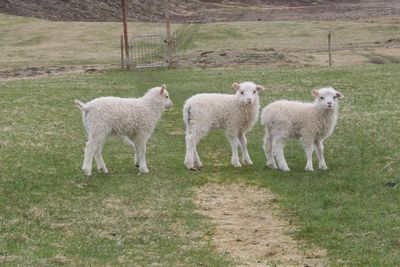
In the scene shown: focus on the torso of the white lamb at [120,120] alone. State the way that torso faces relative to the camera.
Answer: to the viewer's right

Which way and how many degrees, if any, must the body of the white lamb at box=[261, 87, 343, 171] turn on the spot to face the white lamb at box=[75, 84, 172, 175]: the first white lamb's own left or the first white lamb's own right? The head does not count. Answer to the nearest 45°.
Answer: approximately 180°

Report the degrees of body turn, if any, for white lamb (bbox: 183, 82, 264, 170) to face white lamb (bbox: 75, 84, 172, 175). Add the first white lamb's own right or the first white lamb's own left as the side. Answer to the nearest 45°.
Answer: approximately 180°

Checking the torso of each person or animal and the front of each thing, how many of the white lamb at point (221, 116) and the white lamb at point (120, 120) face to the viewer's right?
2

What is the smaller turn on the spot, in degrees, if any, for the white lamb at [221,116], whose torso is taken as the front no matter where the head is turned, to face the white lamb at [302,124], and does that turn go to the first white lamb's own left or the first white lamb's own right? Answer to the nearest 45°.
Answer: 0° — it already faces it

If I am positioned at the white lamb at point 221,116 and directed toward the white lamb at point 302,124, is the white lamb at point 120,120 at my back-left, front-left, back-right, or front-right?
back-right

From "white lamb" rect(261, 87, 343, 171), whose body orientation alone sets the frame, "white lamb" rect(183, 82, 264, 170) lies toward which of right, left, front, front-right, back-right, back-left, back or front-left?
back

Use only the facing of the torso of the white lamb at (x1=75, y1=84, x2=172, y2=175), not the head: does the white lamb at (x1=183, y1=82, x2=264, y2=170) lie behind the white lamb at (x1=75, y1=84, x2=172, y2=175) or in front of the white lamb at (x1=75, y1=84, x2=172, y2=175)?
in front

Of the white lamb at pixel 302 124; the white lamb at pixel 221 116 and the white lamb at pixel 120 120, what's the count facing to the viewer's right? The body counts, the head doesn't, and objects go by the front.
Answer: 3

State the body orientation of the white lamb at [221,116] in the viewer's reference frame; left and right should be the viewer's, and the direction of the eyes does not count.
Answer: facing to the right of the viewer

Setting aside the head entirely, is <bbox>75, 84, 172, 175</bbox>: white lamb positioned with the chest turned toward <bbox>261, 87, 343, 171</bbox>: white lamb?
yes

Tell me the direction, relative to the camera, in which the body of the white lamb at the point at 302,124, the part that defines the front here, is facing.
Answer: to the viewer's right
